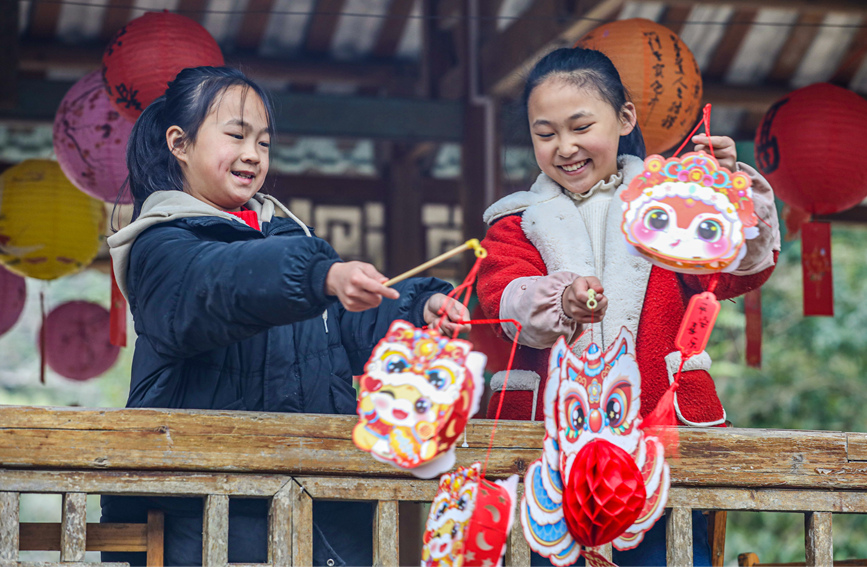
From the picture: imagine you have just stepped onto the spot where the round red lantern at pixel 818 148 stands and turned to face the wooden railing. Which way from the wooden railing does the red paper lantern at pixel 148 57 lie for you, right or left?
right

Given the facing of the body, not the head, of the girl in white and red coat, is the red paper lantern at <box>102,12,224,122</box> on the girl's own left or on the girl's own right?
on the girl's own right

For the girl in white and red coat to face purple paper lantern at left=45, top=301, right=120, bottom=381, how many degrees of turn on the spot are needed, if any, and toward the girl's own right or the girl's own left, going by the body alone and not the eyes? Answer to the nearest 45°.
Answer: approximately 135° to the girl's own right

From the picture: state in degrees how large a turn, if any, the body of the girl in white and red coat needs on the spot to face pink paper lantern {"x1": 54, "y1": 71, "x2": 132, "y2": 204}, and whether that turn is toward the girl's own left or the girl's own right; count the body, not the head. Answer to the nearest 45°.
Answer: approximately 135° to the girl's own right

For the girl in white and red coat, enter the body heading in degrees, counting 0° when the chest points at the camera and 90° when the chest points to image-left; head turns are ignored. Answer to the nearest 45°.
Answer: approximately 0°

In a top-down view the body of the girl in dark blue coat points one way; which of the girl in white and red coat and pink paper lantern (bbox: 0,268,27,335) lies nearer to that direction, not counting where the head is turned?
the girl in white and red coat

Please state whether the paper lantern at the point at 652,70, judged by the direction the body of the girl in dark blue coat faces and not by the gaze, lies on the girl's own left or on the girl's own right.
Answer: on the girl's own left

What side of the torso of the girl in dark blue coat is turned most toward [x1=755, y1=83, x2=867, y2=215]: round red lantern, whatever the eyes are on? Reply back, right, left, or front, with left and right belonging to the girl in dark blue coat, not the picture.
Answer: left
